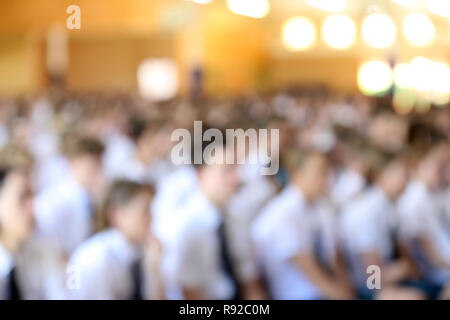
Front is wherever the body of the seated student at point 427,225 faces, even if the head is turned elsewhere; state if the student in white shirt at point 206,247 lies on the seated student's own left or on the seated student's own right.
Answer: on the seated student's own right
